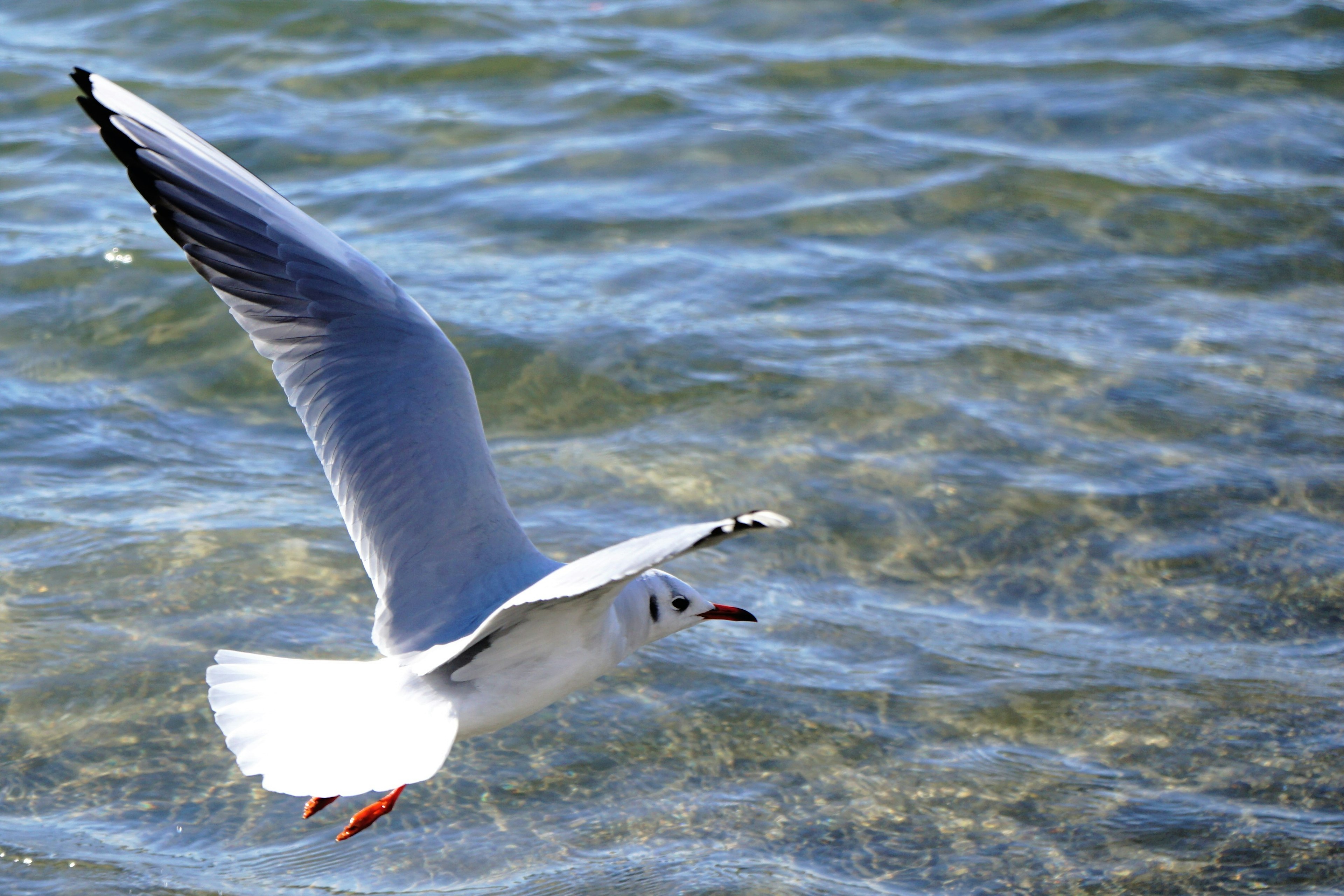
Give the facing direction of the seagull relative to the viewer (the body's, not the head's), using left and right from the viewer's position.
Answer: facing away from the viewer and to the right of the viewer
